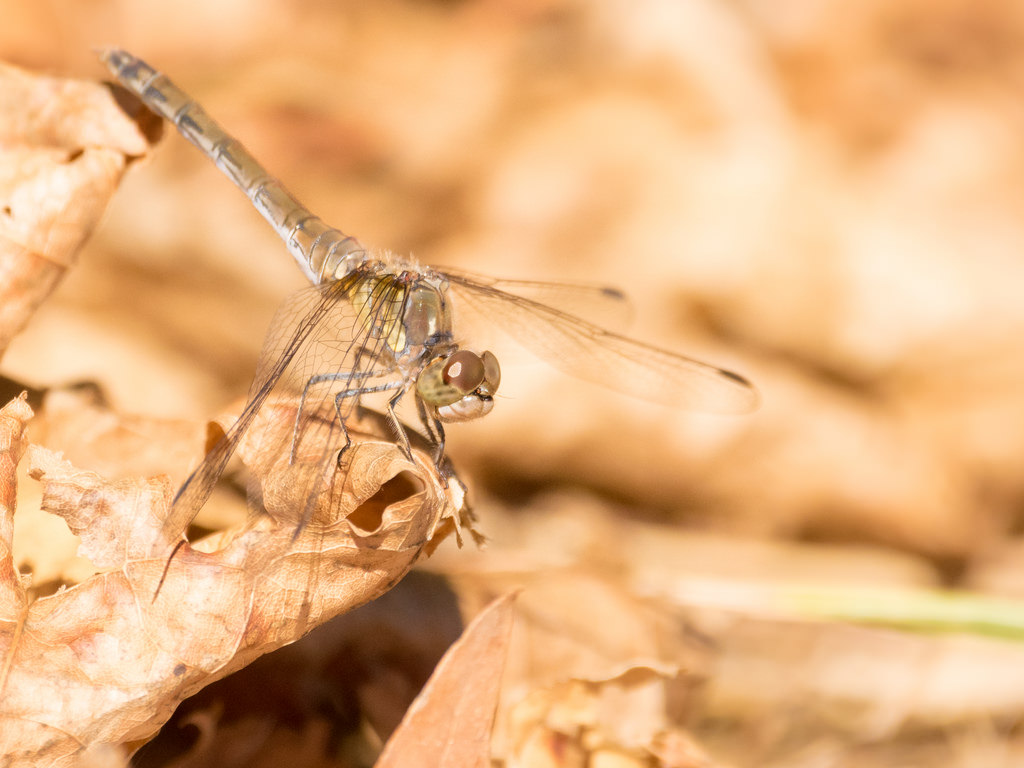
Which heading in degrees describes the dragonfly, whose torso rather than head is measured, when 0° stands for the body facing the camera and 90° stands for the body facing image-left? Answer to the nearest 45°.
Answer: approximately 315°
